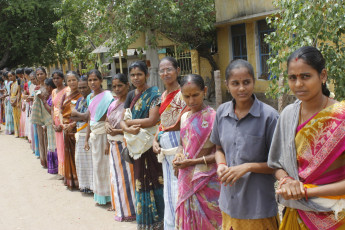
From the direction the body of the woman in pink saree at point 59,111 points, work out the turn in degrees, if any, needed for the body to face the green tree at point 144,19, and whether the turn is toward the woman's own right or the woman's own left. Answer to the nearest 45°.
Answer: approximately 180°

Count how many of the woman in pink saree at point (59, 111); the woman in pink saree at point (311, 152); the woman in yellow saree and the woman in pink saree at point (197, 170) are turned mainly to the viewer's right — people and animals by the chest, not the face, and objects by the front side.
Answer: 0

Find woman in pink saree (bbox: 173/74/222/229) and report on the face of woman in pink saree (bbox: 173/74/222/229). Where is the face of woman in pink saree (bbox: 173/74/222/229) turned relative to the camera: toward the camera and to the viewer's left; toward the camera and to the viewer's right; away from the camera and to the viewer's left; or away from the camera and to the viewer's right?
toward the camera and to the viewer's left

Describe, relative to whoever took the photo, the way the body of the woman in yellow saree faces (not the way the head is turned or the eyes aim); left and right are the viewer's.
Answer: facing the viewer and to the left of the viewer

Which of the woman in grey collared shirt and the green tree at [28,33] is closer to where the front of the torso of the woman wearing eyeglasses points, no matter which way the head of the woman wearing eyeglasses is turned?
the woman in grey collared shirt

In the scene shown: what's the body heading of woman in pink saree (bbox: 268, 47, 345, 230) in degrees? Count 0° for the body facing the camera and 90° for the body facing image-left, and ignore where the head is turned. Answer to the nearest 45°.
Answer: approximately 45°

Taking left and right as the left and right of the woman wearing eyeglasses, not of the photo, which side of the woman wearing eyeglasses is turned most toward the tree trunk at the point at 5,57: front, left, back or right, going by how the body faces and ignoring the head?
right

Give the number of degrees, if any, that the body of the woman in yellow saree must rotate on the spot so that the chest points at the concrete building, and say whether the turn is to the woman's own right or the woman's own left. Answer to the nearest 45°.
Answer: approximately 135° to the woman's own left
